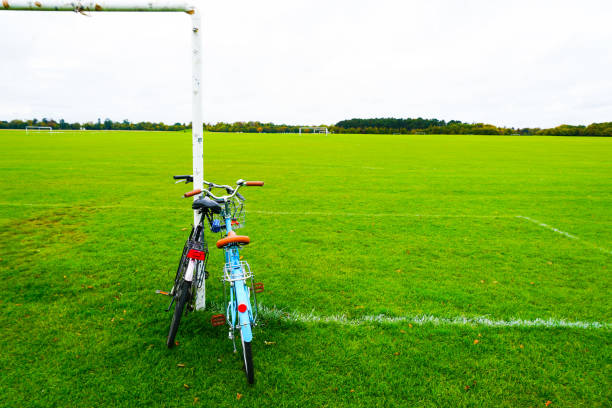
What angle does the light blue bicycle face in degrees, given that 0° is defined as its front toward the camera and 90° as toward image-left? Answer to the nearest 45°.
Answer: approximately 180°
